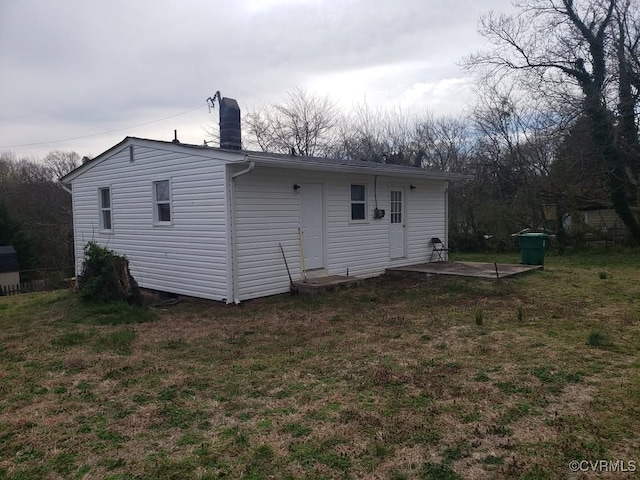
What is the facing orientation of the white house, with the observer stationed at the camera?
facing the viewer and to the right of the viewer

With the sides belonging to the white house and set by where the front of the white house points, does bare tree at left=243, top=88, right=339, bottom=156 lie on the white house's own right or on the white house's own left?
on the white house's own left

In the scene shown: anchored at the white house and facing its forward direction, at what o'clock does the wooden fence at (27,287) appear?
The wooden fence is roughly at 6 o'clock from the white house.

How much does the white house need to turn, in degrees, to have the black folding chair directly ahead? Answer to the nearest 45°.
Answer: approximately 90° to its left

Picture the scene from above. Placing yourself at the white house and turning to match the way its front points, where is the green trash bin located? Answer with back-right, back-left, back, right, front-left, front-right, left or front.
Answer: front-left

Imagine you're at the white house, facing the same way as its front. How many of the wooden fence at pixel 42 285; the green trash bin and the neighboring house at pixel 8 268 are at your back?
2

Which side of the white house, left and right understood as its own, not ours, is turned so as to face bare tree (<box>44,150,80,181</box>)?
back

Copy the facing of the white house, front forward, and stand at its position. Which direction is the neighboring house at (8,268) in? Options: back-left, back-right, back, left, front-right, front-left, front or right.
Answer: back

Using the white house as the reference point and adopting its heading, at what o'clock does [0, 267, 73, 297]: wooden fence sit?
The wooden fence is roughly at 6 o'clock from the white house.

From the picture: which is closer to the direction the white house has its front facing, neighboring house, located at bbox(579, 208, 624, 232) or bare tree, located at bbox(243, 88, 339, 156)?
the neighboring house

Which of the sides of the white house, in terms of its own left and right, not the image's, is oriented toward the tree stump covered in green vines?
right
